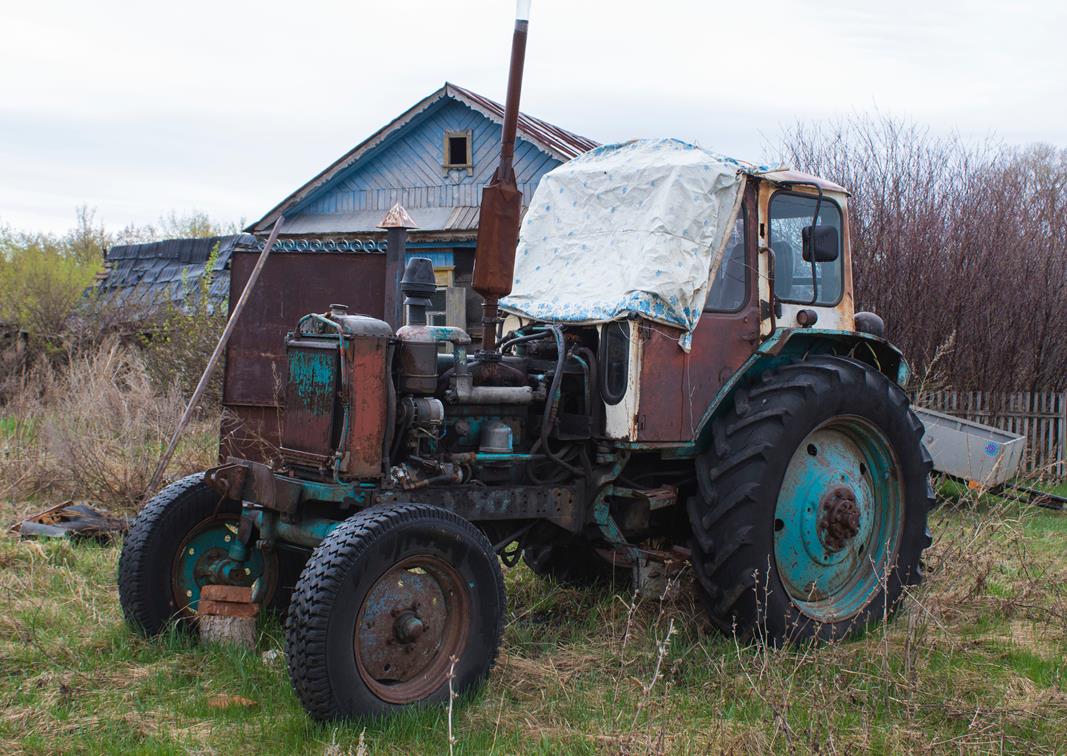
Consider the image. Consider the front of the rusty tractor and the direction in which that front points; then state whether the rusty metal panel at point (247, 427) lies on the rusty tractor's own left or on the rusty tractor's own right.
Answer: on the rusty tractor's own right

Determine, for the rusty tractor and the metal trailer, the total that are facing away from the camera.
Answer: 0

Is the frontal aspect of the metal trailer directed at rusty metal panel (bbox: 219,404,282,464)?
no

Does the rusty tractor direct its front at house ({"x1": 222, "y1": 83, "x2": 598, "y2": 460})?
no

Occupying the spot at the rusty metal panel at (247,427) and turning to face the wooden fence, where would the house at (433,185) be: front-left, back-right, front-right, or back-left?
front-left

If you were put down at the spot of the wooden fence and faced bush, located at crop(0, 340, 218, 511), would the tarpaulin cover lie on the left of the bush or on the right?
left

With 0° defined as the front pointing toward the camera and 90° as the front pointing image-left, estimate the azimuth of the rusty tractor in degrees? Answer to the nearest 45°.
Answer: approximately 45°

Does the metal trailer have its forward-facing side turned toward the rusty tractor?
no

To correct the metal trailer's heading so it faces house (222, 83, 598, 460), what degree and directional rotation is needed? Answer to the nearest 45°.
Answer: approximately 180°

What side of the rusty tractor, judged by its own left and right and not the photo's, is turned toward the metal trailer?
back

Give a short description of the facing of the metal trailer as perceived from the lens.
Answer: facing the viewer and to the right of the viewer

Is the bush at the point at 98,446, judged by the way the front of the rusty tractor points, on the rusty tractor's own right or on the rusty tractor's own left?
on the rusty tractor's own right
